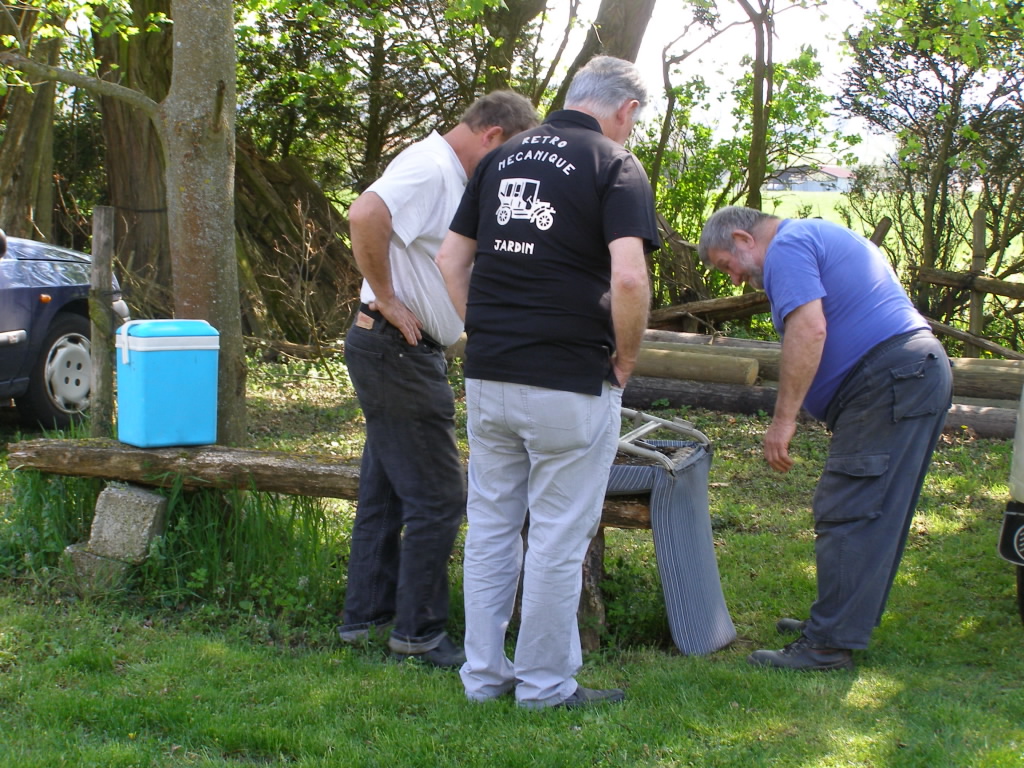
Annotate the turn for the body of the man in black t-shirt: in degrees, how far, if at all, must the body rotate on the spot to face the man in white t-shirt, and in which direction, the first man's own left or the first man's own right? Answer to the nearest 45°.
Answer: approximately 90° to the first man's own left

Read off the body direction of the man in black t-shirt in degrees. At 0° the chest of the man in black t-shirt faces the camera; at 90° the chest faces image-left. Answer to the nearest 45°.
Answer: approximately 225°

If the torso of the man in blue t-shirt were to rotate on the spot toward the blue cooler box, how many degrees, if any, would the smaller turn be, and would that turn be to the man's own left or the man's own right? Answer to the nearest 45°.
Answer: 0° — they already face it

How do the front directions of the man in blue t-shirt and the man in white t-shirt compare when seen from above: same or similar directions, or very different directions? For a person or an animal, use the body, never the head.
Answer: very different directions

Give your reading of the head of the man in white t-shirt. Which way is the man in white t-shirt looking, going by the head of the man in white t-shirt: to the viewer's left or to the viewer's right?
to the viewer's right

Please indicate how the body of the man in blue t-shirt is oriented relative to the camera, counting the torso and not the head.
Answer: to the viewer's left

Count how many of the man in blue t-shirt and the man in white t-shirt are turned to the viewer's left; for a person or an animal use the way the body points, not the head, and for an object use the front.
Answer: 1
